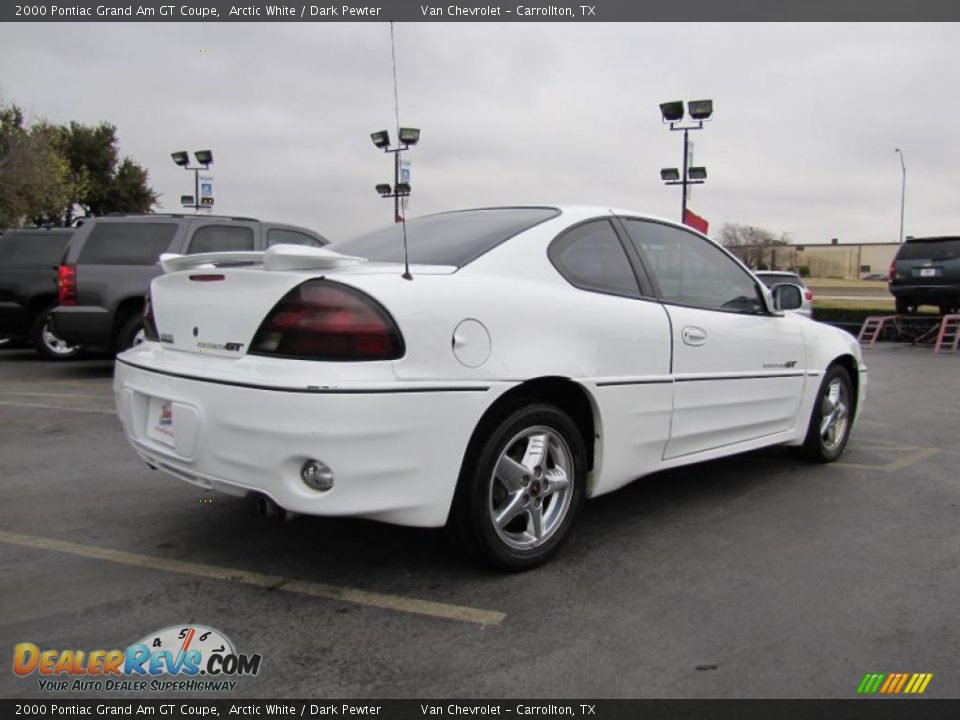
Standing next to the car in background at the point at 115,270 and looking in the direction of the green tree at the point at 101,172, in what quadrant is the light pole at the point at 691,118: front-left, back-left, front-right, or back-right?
front-right

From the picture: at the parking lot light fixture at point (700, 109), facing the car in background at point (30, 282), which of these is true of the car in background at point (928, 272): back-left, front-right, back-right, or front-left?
back-left

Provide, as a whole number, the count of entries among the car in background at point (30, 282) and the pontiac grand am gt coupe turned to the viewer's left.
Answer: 0

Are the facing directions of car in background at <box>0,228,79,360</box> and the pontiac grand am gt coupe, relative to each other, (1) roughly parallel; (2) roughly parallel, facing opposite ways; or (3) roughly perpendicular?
roughly parallel

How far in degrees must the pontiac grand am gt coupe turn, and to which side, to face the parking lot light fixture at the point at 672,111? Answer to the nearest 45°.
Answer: approximately 45° to its left

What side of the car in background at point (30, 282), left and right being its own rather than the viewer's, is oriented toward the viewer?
right

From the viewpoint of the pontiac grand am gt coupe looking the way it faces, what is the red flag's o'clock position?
The red flag is roughly at 11 o'clock from the pontiac grand am gt coupe.

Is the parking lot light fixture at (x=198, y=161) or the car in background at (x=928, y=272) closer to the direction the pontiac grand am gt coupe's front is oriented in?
the car in background

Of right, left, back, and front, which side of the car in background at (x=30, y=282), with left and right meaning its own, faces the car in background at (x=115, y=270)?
right

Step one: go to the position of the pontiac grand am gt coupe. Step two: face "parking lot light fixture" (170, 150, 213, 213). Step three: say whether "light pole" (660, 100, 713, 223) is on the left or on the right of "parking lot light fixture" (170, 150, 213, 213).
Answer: right

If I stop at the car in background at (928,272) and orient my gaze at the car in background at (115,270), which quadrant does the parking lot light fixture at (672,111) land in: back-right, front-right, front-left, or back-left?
front-right

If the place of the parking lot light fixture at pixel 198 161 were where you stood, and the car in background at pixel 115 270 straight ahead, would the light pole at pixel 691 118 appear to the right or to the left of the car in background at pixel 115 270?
left

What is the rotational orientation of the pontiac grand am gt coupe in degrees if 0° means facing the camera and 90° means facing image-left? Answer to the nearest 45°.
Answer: approximately 225°

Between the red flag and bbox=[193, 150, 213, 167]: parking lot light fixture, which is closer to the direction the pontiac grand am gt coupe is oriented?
the red flag

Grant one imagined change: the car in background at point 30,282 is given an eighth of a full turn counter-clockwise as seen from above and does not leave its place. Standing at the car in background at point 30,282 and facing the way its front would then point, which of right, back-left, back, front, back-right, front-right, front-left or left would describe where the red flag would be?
front-right
